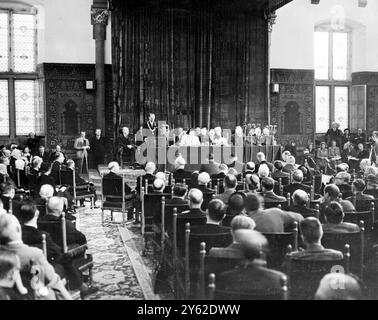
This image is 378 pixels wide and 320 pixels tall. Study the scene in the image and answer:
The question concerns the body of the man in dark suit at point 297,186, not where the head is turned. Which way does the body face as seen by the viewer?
away from the camera

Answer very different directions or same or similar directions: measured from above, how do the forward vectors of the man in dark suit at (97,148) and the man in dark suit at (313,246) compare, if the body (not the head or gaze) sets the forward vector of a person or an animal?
very different directions

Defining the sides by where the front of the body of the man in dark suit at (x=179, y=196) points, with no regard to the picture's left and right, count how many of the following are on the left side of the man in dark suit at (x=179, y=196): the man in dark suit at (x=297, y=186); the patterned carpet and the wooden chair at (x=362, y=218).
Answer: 1

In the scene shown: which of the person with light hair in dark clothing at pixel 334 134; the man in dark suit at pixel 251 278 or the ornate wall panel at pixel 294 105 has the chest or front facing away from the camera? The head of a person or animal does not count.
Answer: the man in dark suit

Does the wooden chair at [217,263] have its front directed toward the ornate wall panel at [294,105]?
yes

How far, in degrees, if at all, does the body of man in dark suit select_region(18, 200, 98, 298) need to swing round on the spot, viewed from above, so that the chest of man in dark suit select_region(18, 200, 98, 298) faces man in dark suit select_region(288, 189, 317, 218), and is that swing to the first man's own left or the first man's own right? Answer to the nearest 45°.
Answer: approximately 45° to the first man's own right

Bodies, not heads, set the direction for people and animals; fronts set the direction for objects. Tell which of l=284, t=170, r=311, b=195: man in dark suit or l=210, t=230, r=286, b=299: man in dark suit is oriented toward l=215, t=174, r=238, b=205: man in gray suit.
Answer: l=210, t=230, r=286, b=299: man in dark suit

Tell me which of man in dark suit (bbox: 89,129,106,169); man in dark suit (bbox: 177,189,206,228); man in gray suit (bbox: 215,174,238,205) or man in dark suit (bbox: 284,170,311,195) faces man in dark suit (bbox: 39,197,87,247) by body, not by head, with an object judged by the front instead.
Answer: man in dark suit (bbox: 89,129,106,169)

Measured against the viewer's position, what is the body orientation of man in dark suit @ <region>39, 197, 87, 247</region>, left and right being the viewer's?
facing away from the viewer and to the right of the viewer

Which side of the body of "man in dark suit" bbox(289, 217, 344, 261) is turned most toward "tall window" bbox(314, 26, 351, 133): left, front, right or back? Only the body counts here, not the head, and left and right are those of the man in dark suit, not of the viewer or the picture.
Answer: front

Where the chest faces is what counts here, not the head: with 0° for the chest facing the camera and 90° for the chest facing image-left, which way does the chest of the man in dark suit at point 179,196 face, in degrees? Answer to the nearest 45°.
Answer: approximately 180°

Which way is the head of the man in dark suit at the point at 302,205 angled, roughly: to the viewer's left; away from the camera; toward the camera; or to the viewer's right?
away from the camera

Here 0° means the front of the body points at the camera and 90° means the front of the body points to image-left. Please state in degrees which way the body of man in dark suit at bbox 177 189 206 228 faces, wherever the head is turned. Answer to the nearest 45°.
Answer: approximately 180°

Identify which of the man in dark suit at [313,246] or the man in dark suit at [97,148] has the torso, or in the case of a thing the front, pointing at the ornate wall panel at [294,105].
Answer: the man in dark suit at [313,246]

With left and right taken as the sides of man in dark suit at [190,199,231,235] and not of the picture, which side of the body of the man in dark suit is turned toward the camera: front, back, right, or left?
back

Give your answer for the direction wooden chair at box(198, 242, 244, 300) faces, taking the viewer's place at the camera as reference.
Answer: facing away from the viewer
